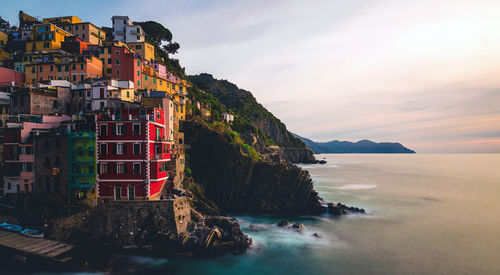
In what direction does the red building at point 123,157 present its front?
toward the camera

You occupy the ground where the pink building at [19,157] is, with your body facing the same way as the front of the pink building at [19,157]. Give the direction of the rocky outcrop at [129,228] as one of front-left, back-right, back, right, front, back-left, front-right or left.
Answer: front-left

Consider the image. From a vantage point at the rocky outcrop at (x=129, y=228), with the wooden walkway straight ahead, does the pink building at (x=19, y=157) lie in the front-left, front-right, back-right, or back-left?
front-right

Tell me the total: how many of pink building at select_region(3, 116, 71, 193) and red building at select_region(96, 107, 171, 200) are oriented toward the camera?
2

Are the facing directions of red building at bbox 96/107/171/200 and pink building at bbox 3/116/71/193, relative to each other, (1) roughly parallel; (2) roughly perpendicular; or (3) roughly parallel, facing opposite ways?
roughly parallel

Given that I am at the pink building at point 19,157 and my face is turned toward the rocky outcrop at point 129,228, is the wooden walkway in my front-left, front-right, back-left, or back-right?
front-right

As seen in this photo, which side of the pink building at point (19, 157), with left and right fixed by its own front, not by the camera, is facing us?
front
